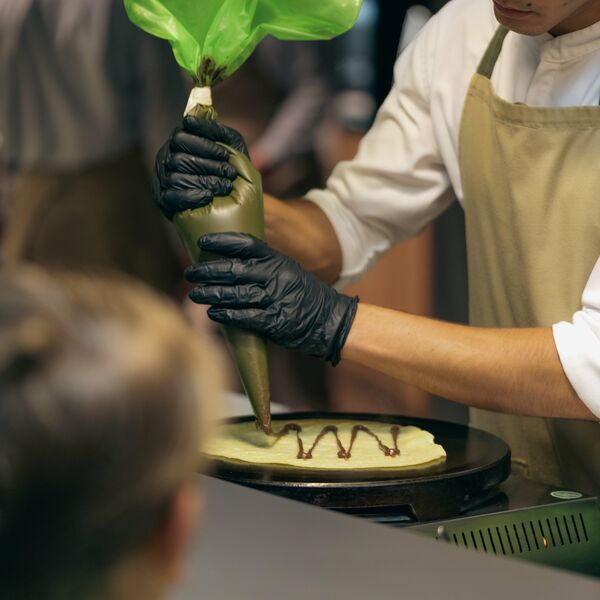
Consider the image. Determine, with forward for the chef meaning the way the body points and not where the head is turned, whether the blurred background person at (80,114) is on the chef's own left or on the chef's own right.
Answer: on the chef's own right

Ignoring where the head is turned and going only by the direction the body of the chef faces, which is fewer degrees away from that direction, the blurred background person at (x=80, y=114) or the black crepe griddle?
the black crepe griddle

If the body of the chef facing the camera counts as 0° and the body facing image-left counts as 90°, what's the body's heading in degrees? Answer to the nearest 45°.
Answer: approximately 45°

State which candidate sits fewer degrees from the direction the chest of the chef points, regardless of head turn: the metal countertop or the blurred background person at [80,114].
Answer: the metal countertop

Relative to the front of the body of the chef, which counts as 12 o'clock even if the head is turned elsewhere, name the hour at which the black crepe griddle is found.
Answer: The black crepe griddle is roughly at 11 o'clock from the chef.

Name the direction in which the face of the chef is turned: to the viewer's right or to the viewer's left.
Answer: to the viewer's left

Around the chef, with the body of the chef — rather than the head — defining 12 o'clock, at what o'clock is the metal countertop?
The metal countertop is roughly at 11 o'clock from the chef.
